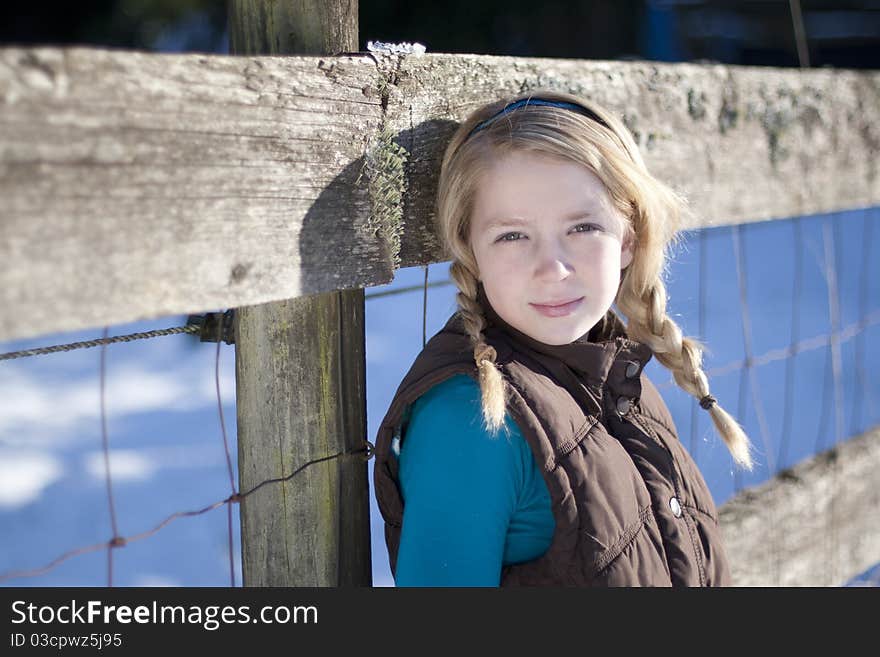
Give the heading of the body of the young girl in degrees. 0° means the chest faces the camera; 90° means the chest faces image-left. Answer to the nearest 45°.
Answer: approximately 315°
